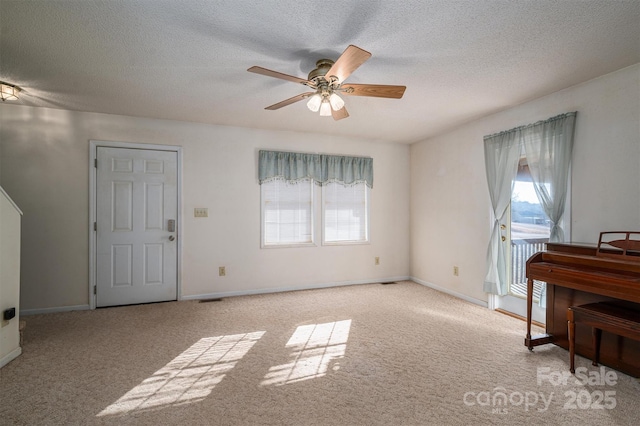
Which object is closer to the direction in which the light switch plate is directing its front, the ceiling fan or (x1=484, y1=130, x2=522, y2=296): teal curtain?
the ceiling fan

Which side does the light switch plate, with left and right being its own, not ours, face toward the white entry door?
right

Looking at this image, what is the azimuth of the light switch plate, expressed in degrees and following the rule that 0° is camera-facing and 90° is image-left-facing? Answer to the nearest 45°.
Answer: approximately 0°

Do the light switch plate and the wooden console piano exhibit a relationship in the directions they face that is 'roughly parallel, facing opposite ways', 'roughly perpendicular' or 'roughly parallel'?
roughly perpendicular

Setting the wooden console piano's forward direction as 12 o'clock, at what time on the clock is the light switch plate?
The light switch plate is roughly at 1 o'clock from the wooden console piano.

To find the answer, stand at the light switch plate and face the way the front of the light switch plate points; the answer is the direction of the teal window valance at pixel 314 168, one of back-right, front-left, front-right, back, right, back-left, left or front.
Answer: left

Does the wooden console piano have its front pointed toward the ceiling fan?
yes

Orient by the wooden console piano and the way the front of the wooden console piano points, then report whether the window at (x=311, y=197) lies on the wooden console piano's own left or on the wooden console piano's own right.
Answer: on the wooden console piano's own right

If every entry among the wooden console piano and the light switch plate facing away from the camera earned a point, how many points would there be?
0

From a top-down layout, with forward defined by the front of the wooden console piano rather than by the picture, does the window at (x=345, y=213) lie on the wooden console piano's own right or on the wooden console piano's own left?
on the wooden console piano's own right

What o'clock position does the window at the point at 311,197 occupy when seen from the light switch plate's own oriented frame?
The window is roughly at 9 o'clock from the light switch plate.

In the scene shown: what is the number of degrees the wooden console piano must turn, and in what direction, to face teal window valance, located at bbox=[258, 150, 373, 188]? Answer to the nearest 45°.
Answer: approximately 45° to its right

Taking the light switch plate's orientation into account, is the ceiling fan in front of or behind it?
in front

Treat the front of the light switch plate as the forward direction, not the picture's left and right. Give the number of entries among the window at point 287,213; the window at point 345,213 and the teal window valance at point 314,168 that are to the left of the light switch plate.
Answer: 3
